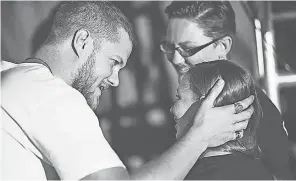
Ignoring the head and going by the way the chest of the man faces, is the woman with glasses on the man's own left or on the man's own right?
on the man's own left

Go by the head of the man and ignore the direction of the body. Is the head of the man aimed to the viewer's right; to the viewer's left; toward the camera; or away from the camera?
to the viewer's right

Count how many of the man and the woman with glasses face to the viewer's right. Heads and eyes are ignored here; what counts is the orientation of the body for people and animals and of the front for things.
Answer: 1

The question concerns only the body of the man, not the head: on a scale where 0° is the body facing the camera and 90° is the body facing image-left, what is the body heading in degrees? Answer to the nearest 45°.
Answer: approximately 270°
